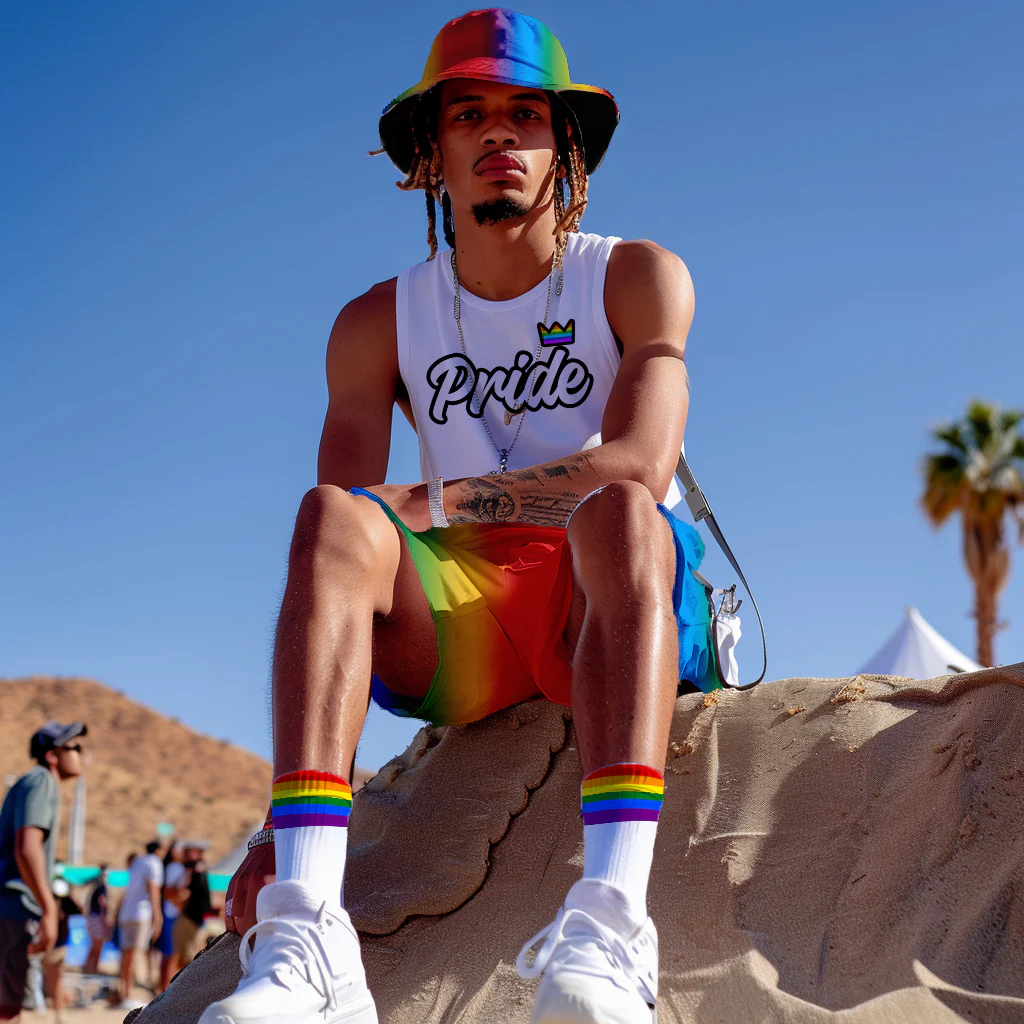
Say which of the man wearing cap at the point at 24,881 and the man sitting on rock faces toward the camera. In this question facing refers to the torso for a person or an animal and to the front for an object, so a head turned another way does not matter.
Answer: the man sitting on rock

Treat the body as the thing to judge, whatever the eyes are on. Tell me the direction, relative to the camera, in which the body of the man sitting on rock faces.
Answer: toward the camera

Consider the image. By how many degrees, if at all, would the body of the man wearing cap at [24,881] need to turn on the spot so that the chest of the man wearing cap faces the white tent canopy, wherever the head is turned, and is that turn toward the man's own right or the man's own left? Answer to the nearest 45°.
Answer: approximately 45° to the man's own left

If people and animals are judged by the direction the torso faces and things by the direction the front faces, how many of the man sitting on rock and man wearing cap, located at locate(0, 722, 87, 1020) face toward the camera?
1

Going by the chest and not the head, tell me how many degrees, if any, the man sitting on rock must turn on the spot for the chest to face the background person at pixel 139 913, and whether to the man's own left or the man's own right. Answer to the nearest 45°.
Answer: approximately 180°

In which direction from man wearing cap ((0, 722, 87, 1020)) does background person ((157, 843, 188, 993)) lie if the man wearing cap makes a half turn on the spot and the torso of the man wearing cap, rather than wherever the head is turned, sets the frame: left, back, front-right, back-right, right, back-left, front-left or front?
right

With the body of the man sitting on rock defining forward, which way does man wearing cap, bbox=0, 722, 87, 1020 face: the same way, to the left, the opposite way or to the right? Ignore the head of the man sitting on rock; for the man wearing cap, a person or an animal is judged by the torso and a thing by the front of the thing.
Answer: to the left

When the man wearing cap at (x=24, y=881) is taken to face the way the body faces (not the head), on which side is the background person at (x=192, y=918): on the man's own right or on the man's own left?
on the man's own left

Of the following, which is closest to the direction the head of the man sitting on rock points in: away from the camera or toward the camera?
toward the camera

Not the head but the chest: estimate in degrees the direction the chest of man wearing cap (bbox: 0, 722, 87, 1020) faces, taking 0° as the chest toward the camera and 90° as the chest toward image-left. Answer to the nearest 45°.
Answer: approximately 270°

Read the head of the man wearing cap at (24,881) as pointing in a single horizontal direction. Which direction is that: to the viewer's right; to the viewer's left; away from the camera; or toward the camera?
to the viewer's right

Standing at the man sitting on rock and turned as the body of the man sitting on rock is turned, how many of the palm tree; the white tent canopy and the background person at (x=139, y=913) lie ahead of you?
0
